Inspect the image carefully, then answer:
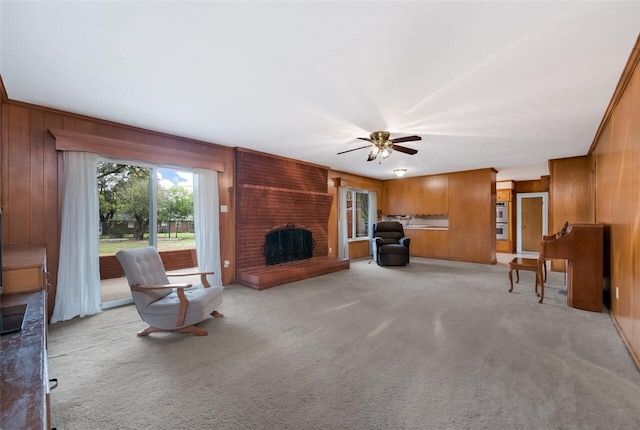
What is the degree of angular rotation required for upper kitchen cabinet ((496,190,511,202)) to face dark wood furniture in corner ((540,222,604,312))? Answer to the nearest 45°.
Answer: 0° — it already faces it

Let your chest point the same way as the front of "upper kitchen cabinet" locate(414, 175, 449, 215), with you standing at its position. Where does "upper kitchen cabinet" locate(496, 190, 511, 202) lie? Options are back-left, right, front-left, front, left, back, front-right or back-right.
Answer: back-left

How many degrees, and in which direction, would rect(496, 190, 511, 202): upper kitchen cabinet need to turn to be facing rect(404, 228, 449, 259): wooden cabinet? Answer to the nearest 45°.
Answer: approximately 45° to its right

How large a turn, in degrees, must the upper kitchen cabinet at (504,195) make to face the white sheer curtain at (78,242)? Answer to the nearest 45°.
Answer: approximately 45° to its right

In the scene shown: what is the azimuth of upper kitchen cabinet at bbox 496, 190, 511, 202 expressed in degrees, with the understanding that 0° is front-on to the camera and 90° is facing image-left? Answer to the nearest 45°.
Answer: approximately 0°

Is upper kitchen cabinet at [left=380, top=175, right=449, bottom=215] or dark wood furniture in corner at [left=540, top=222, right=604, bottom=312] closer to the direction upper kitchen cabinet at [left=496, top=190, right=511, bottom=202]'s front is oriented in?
the dark wood furniture in corner

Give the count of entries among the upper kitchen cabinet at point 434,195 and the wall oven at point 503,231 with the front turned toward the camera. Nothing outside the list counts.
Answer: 2

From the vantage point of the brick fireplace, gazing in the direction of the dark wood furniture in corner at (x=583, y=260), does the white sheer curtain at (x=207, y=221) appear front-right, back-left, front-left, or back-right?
back-right

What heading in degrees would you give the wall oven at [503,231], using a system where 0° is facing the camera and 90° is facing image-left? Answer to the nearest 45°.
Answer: approximately 0°
